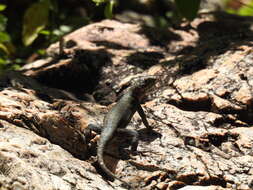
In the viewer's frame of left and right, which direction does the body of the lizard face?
facing away from the viewer and to the right of the viewer

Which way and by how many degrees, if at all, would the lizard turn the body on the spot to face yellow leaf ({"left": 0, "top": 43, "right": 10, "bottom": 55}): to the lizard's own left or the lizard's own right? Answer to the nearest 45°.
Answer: approximately 90° to the lizard's own left
